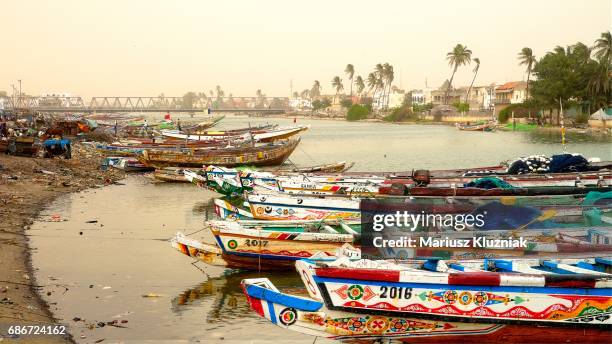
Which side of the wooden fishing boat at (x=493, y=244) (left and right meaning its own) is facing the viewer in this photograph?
left

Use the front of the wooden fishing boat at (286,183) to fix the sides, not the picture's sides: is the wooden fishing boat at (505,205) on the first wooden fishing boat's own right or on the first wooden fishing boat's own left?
on the first wooden fishing boat's own left

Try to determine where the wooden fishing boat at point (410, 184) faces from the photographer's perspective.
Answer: facing to the left of the viewer

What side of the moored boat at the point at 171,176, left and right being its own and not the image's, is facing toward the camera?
left

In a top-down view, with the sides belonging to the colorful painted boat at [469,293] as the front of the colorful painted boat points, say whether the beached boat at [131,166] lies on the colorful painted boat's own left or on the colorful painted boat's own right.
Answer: on the colorful painted boat's own right

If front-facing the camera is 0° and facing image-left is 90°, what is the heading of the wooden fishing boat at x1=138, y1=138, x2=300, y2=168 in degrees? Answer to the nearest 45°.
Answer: approximately 270°

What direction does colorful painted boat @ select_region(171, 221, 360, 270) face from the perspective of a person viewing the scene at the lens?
facing to the left of the viewer

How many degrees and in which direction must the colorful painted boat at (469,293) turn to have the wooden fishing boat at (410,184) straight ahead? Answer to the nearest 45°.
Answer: approximately 90° to its right

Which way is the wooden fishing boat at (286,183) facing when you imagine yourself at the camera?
facing to the left of the viewer

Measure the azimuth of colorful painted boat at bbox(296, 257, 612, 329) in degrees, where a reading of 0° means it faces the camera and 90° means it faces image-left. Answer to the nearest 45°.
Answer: approximately 90°

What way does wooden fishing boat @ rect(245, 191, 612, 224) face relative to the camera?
to the viewer's left

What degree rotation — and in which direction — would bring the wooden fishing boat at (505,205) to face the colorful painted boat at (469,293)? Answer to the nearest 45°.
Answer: approximately 90° to its left

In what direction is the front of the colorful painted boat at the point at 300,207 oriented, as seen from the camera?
facing to the left of the viewer

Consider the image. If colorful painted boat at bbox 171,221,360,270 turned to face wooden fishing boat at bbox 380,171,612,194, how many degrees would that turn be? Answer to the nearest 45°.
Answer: approximately 135° to its right
